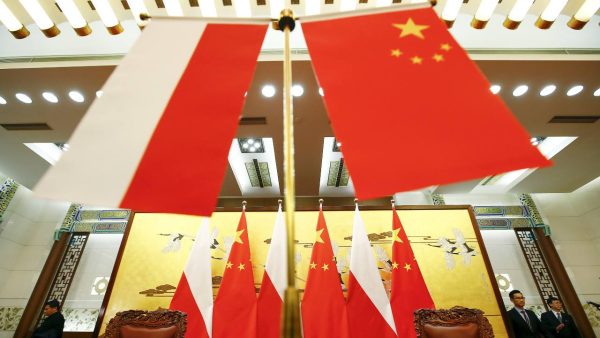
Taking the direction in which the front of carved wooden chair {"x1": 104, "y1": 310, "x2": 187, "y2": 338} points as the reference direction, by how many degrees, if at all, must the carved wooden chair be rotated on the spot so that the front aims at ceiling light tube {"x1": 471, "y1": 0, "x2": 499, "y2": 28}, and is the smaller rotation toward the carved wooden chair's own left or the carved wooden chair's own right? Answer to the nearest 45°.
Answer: approximately 45° to the carved wooden chair's own left

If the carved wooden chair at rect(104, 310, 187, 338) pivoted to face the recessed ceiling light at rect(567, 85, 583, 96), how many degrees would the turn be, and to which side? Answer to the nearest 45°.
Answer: approximately 45° to its left

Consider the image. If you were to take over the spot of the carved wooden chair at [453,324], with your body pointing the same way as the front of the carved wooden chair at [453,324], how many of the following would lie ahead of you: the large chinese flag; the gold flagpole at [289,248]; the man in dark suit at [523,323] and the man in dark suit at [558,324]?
2

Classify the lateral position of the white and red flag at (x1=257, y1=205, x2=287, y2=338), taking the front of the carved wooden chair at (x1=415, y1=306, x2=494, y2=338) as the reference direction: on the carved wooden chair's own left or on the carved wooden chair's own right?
on the carved wooden chair's own right

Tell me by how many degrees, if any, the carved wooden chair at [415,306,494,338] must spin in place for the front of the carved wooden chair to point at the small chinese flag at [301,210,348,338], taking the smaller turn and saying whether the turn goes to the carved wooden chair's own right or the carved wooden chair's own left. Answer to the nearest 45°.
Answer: approximately 90° to the carved wooden chair's own right

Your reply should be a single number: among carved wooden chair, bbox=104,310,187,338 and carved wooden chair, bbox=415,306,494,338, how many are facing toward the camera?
2

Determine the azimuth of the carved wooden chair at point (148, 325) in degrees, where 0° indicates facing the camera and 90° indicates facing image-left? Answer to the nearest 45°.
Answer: approximately 0°
